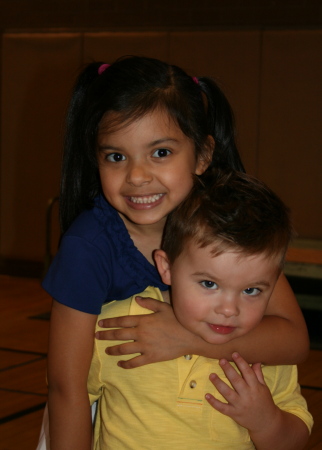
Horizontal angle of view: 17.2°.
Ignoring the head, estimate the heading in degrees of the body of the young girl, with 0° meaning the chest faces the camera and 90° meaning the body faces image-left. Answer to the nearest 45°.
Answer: approximately 0°

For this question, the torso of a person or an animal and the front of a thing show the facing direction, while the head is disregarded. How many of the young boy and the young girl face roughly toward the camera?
2

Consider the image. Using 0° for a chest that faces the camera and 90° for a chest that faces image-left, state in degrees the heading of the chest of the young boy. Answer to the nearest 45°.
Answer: approximately 0°
